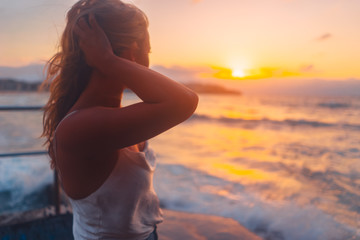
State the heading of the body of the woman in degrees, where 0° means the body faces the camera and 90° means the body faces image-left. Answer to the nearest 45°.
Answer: approximately 270°
